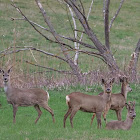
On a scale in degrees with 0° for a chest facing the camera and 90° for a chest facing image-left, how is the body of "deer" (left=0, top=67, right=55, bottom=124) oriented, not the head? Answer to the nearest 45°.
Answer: approximately 90°

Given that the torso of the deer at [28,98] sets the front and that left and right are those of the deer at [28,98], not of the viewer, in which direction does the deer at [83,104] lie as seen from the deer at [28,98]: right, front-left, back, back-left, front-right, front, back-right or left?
back-left

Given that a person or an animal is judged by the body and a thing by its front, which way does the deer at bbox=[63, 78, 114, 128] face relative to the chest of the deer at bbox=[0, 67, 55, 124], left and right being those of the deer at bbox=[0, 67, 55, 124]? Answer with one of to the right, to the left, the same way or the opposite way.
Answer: the opposite way

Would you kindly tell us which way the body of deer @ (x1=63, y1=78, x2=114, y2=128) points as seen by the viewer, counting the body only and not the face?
to the viewer's right

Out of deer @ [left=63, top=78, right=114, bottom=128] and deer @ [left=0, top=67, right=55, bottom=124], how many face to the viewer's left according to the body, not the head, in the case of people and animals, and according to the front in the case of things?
1

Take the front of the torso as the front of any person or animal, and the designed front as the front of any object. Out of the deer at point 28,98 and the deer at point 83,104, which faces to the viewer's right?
the deer at point 83,104
